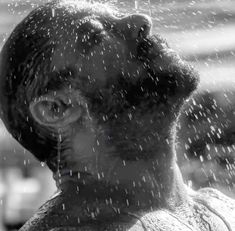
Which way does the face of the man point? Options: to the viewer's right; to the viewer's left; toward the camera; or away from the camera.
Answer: to the viewer's right

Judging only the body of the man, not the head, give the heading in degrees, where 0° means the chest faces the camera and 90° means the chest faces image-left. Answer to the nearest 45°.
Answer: approximately 270°
